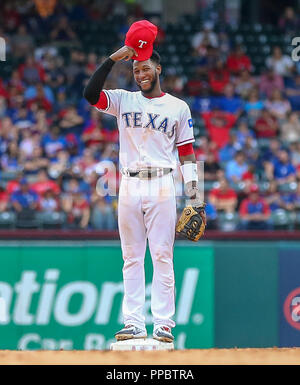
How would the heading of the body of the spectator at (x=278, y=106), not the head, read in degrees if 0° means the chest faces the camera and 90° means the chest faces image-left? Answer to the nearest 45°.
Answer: approximately 0°

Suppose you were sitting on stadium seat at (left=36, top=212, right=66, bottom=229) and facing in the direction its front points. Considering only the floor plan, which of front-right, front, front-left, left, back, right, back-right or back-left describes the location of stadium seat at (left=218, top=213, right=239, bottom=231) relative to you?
left

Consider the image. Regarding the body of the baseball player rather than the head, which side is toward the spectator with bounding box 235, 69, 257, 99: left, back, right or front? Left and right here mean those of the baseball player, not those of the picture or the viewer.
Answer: back

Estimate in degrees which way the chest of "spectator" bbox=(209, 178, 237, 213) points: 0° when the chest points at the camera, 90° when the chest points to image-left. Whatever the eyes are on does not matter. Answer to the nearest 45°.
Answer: approximately 0°

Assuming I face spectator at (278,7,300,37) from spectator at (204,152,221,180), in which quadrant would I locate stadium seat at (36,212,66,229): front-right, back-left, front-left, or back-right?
back-left

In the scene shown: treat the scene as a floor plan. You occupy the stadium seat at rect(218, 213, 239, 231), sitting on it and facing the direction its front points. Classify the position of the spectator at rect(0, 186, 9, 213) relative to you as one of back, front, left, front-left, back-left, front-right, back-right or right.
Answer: right
